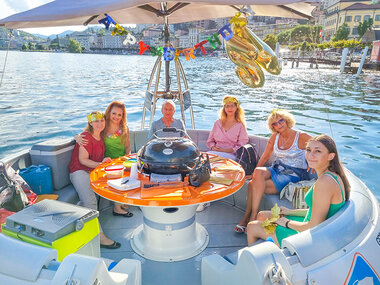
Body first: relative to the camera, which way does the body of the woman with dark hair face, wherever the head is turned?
to the viewer's left

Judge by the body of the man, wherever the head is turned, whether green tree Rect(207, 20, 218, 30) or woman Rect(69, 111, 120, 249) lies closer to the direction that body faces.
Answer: the woman

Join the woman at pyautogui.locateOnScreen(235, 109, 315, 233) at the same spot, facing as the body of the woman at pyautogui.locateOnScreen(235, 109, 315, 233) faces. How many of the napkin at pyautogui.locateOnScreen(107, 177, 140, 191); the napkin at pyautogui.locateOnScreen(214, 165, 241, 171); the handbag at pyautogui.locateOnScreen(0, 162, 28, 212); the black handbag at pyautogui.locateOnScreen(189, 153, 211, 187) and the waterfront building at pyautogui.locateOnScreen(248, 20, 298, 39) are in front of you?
4

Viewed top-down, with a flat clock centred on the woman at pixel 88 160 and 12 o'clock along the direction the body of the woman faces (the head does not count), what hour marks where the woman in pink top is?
The woman in pink top is roughly at 10 o'clock from the woman.

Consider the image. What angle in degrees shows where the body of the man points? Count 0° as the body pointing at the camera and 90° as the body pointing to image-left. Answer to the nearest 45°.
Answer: approximately 0°
